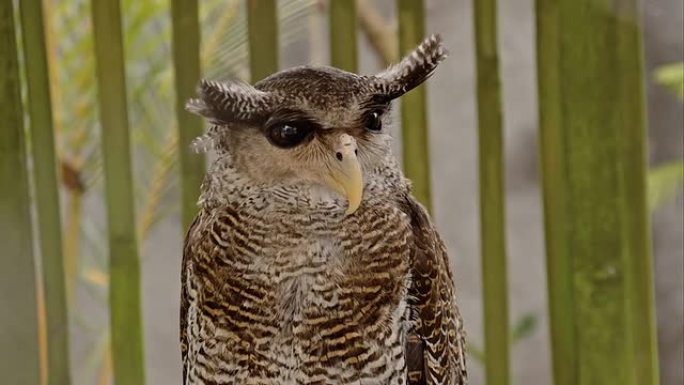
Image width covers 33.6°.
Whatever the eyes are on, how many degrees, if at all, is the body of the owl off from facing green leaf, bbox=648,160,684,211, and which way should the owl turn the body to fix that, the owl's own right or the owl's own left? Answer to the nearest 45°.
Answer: approximately 135° to the owl's own left

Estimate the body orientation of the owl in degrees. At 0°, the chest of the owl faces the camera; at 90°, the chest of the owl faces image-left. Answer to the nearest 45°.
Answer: approximately 0°
